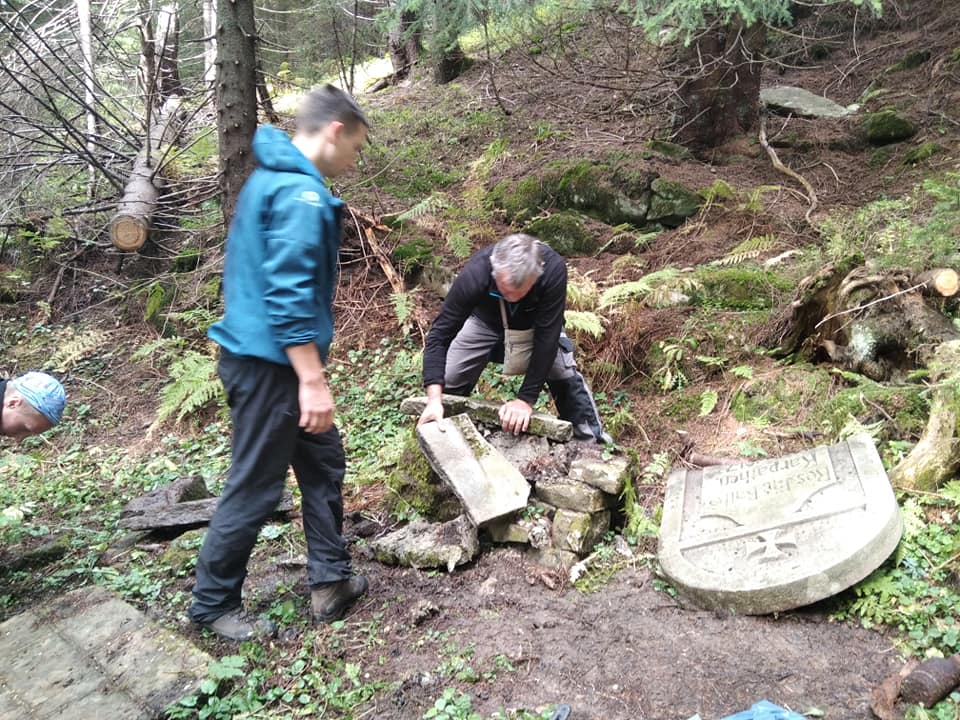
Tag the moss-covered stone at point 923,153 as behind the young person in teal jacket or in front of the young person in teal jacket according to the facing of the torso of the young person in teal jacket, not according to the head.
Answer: in front

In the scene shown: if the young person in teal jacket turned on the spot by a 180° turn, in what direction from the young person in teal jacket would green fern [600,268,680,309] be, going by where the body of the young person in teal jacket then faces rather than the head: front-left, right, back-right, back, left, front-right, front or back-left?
back-right

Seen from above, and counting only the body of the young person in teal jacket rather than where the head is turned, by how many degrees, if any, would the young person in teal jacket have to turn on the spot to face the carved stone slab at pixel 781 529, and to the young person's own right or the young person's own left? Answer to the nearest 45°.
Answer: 0° — they already face it

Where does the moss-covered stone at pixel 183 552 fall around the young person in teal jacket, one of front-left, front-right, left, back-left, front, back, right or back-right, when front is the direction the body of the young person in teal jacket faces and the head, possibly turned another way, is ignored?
back-left

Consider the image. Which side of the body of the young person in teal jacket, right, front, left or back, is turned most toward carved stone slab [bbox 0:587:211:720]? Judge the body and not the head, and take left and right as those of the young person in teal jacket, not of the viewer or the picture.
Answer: back

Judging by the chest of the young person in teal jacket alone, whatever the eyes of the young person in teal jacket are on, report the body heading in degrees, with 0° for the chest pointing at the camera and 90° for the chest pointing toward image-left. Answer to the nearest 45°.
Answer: approximately 270°

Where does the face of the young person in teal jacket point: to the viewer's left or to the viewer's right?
to the viewer's right
